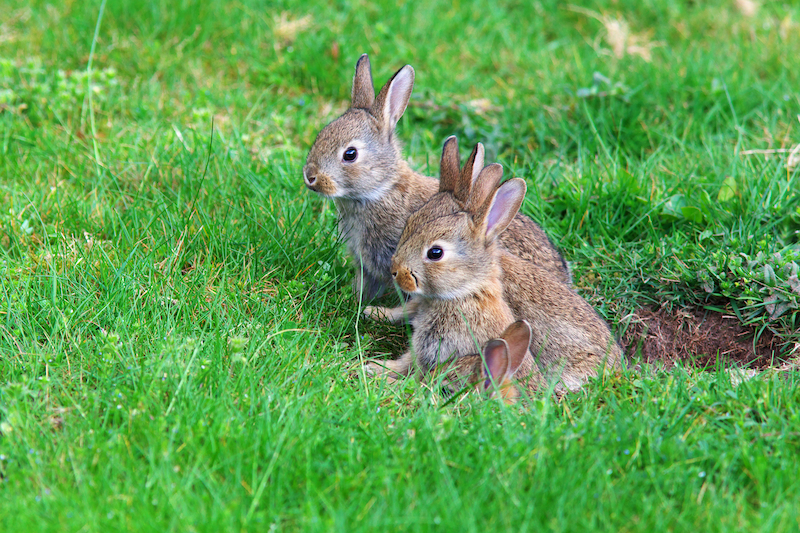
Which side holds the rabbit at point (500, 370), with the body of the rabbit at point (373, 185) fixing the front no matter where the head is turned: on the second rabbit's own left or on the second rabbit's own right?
on the second rabbit's own left

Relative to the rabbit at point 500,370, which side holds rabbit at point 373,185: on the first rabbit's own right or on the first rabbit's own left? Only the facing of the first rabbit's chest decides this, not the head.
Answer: on the first rabbit's own right

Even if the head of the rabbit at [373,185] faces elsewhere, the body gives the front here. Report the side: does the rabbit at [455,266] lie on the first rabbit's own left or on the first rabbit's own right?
on the first rabbit's own left

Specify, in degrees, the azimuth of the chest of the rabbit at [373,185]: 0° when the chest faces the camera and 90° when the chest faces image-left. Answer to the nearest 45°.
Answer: approximately 90°
